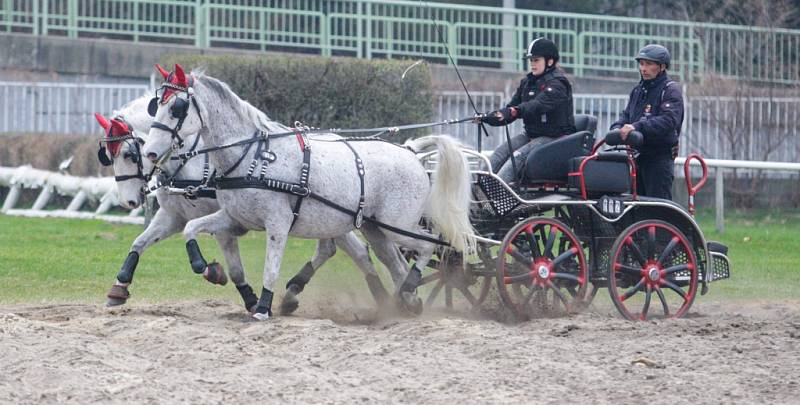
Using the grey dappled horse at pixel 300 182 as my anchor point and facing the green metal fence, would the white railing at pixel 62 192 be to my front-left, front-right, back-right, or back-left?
front-left

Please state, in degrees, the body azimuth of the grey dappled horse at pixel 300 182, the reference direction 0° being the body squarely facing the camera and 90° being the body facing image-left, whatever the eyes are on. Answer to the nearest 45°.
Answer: approximately 90°

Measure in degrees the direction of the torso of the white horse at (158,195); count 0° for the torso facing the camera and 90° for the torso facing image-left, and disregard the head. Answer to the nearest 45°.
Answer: approximately 90°

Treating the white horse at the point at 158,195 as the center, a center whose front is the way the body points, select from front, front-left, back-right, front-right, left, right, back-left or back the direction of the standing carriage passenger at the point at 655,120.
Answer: back

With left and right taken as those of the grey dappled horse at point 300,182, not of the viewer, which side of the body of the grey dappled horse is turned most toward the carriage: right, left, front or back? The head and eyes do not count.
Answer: back

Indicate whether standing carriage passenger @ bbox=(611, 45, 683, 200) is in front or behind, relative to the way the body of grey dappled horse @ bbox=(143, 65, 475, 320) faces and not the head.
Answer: behind

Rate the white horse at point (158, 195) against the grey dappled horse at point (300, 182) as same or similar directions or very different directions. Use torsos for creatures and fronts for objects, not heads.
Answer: same or similar directions

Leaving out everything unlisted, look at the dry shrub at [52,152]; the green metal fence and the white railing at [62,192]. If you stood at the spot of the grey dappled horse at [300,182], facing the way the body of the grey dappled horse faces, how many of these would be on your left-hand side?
0

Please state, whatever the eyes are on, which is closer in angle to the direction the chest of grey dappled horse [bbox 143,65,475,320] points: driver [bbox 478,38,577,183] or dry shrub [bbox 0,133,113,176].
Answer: the dry shrub

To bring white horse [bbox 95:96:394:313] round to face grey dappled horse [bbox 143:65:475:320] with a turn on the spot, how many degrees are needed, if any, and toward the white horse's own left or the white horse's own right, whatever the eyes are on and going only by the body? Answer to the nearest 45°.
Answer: approximately 135° to the white horse's own left

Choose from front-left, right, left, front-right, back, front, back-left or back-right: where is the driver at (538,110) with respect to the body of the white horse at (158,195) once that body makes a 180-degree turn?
front

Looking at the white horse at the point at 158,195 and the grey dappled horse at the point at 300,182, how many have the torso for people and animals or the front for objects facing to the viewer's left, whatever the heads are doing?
2

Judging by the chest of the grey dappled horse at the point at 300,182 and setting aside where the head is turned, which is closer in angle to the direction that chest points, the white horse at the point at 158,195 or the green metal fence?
the white horse

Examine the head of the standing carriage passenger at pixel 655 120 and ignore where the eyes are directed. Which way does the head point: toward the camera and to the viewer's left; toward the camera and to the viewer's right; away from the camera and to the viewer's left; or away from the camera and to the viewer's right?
toward the camera and to the viewer's left
